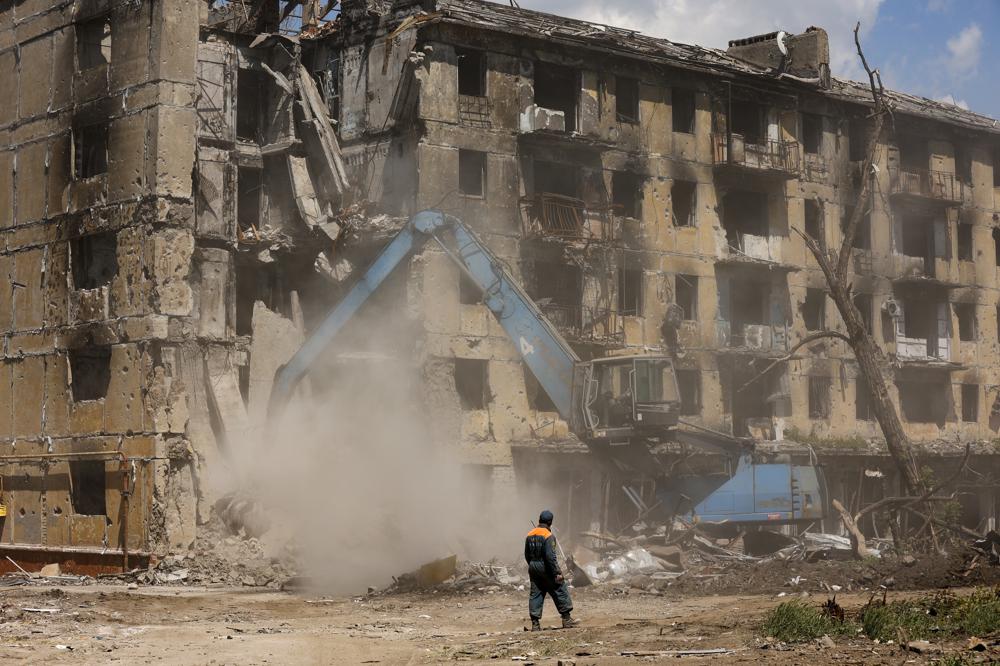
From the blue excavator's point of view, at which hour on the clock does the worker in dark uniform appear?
The worker in dark uniform is roughly at 9 o'clock from the blue excavator.

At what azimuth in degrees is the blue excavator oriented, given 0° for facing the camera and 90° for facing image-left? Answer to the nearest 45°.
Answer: approximately 90°
